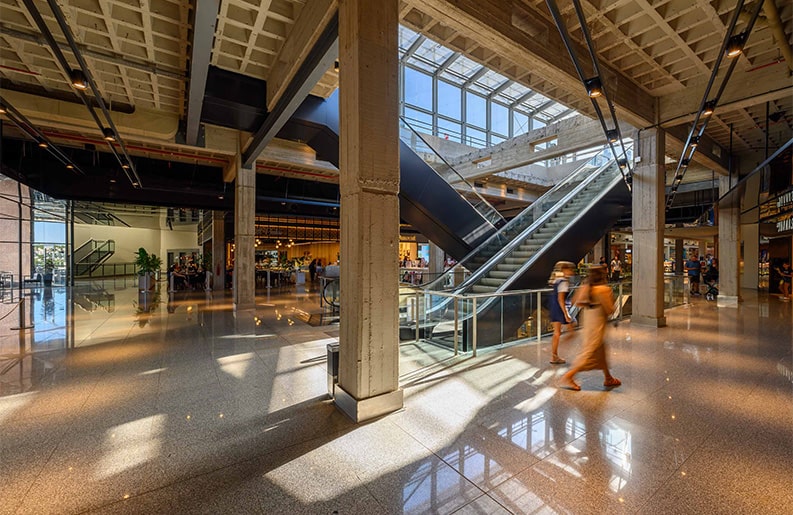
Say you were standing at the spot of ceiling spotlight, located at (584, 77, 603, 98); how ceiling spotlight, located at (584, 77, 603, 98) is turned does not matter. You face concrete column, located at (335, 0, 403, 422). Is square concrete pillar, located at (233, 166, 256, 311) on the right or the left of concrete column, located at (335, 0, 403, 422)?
right

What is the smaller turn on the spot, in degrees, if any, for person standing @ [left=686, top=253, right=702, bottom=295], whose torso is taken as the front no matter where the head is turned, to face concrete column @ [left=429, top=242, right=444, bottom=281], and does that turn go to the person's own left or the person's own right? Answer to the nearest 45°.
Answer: approximately 90° to the person's own right

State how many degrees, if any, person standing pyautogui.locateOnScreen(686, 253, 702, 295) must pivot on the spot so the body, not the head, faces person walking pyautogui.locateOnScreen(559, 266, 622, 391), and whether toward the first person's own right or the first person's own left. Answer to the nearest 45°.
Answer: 0° — they already face them

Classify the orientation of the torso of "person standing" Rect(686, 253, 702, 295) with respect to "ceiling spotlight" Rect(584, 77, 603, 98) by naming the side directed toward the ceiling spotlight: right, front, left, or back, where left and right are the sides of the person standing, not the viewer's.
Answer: front

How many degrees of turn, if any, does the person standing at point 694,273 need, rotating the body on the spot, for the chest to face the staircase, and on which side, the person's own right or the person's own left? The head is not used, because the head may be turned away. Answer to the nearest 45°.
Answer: approximately 45° to the person's own right

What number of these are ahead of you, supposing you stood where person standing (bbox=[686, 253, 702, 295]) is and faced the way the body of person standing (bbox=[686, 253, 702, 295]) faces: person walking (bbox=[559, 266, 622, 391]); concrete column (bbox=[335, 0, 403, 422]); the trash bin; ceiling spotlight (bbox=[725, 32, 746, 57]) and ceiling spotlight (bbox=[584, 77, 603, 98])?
5

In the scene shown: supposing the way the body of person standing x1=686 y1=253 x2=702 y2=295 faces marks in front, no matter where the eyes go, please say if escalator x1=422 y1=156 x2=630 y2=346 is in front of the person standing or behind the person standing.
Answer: in front

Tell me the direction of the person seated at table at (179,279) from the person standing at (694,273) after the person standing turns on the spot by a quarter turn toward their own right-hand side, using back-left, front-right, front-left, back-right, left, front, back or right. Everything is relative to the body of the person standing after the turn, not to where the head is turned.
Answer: front-left

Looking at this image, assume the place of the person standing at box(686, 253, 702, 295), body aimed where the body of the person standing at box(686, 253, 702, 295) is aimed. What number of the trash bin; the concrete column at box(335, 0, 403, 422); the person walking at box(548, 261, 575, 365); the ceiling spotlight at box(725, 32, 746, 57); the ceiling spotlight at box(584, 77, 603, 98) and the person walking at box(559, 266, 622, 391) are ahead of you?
6

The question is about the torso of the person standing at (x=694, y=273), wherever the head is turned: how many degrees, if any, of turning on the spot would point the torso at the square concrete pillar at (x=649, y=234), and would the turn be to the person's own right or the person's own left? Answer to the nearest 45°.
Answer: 0° — they already face it

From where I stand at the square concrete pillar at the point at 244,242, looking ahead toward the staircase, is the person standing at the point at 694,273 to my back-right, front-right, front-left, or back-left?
back-right

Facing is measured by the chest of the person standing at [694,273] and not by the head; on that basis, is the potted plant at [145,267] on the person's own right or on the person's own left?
on the person's own right

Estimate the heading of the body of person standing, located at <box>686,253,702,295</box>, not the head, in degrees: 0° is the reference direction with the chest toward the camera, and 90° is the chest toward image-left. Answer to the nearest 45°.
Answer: approximately 0°
